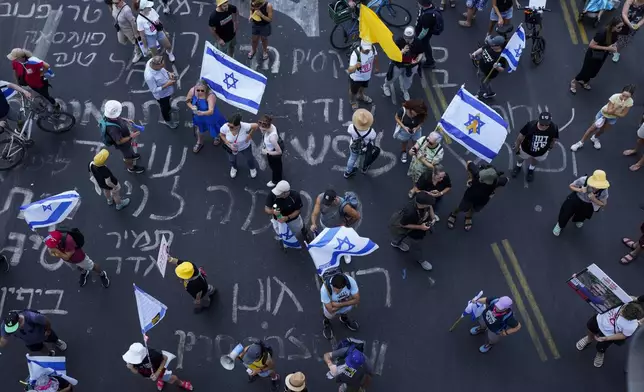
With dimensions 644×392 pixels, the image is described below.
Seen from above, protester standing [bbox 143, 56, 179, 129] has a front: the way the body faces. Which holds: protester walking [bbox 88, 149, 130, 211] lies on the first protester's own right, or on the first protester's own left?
on the first protester's own right

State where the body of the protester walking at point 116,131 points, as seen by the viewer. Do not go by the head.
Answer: to the viewer's right

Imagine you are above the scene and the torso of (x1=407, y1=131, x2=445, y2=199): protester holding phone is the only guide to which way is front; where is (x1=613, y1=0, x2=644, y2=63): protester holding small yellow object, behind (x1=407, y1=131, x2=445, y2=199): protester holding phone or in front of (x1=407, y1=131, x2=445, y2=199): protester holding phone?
behind

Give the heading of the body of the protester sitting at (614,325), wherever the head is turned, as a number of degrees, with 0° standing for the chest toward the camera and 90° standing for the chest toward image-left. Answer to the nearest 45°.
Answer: approximately 45°

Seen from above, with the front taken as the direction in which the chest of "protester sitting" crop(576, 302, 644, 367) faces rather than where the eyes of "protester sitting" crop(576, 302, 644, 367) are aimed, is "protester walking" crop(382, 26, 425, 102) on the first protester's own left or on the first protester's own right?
on the first protester's own right

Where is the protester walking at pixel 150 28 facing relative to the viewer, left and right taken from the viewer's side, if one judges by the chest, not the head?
facing the viewer and to the right of the viewer

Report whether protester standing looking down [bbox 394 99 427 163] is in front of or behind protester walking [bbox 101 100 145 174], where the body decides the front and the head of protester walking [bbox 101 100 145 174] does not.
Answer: in front

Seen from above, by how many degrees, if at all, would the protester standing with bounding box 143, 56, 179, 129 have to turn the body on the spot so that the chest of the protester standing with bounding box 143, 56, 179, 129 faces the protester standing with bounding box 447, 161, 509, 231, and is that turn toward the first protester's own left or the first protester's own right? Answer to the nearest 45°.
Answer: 0° — they already face them

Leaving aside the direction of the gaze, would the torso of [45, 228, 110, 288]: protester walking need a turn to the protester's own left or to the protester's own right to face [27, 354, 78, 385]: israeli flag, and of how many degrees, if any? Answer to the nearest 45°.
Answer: approximately 45° to the protester's own left

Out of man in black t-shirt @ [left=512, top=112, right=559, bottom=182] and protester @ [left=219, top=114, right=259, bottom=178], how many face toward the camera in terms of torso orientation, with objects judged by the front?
2
